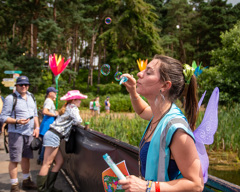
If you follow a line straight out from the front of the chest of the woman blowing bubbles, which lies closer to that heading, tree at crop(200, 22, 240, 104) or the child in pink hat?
the child in pink hat

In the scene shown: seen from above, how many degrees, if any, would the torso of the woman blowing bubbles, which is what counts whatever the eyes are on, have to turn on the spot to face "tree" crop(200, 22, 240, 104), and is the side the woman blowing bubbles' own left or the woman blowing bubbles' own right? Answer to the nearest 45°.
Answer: approximately 90° to the woman blowing bubbles' own right

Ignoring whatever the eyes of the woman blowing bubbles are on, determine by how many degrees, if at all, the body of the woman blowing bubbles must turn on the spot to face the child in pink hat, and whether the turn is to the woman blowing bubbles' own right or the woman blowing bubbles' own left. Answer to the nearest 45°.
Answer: approximately 45° to the woman blowing bubbles' own right

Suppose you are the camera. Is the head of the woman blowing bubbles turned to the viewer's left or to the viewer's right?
to the viewer's left

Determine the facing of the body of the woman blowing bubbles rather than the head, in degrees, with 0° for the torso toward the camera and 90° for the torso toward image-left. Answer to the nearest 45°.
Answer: approximately 90°
